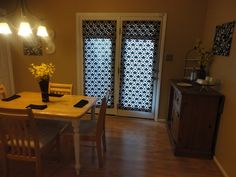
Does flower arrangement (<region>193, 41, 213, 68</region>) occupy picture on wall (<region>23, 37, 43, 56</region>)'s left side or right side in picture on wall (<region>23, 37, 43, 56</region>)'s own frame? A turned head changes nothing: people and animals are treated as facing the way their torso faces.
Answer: on its left

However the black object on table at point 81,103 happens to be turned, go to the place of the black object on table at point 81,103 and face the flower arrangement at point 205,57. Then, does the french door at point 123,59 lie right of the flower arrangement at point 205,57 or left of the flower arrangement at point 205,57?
left

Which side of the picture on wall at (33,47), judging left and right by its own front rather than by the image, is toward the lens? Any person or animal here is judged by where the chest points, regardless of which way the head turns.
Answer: front

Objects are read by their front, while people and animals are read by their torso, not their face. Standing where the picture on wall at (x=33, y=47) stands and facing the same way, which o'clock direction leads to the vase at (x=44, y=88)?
The vase is roughly at 12 o'clock from the picture on wall.

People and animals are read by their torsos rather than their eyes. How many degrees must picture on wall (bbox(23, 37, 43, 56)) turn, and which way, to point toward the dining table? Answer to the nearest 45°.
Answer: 0° — it already faces it

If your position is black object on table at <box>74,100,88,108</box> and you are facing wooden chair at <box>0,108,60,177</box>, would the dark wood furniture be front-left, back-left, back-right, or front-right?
back-left

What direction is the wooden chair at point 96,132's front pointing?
to the viewer's left

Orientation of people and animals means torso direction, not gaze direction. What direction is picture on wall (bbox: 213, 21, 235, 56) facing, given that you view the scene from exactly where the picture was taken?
facing the viewer and to the left of the viewer

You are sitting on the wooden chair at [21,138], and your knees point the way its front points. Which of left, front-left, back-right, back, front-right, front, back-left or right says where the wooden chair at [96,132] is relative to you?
front-right

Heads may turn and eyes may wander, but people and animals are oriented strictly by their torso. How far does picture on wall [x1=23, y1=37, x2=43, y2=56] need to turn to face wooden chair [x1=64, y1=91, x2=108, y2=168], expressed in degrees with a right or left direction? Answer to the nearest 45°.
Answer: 0° — it already faces it

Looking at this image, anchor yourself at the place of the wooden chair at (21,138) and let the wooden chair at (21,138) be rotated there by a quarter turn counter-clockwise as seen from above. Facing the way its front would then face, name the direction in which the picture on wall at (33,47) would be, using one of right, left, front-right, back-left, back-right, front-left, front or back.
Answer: front-right

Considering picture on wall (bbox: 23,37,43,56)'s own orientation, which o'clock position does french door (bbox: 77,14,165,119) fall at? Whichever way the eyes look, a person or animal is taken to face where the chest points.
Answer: The french door is roughly at 10 o'clock from the picture on wall.

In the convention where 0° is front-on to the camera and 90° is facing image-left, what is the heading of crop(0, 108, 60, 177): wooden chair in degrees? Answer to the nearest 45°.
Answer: approximately 225°

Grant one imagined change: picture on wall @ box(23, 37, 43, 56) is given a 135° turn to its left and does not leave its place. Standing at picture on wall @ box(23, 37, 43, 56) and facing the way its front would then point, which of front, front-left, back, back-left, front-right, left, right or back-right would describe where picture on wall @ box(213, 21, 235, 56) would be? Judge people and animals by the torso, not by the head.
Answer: right

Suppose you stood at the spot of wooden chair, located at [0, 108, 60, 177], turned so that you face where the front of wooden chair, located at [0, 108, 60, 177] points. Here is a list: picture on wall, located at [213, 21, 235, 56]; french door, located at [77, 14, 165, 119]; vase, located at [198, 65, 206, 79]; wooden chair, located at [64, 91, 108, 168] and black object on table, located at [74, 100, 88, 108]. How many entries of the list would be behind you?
0
